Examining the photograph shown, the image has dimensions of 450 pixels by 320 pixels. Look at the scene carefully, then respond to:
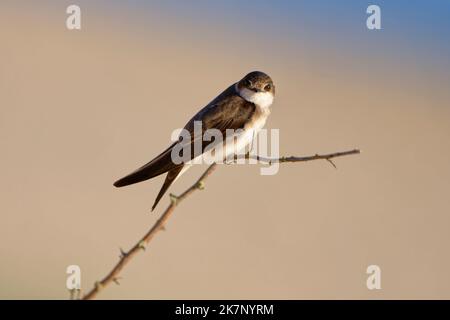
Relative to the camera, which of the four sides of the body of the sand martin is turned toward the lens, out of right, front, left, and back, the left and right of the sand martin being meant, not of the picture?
right
